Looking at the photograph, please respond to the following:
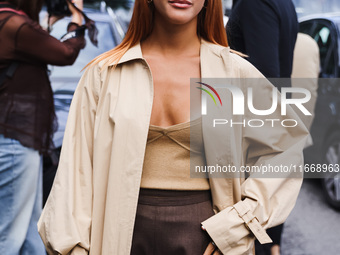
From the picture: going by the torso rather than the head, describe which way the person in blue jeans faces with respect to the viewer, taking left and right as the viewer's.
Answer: facing to the right of the viewer

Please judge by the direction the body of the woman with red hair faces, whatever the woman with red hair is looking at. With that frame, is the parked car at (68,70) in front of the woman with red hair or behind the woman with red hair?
behind

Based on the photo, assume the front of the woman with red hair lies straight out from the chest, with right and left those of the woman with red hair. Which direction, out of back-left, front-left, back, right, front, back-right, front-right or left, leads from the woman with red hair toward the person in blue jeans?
back-right

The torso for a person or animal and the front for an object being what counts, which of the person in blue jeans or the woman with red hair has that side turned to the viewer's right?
the person in blue jeans

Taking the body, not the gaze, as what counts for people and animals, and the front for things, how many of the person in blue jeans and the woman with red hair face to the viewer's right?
1

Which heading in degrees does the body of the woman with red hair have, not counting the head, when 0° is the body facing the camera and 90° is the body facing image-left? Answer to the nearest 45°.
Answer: approximately 0°

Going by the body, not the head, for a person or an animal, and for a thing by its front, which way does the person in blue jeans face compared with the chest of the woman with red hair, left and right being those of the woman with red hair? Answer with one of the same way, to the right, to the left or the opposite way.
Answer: to the left

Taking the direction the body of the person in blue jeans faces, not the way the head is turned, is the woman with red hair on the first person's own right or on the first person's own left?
on the first person's own right
